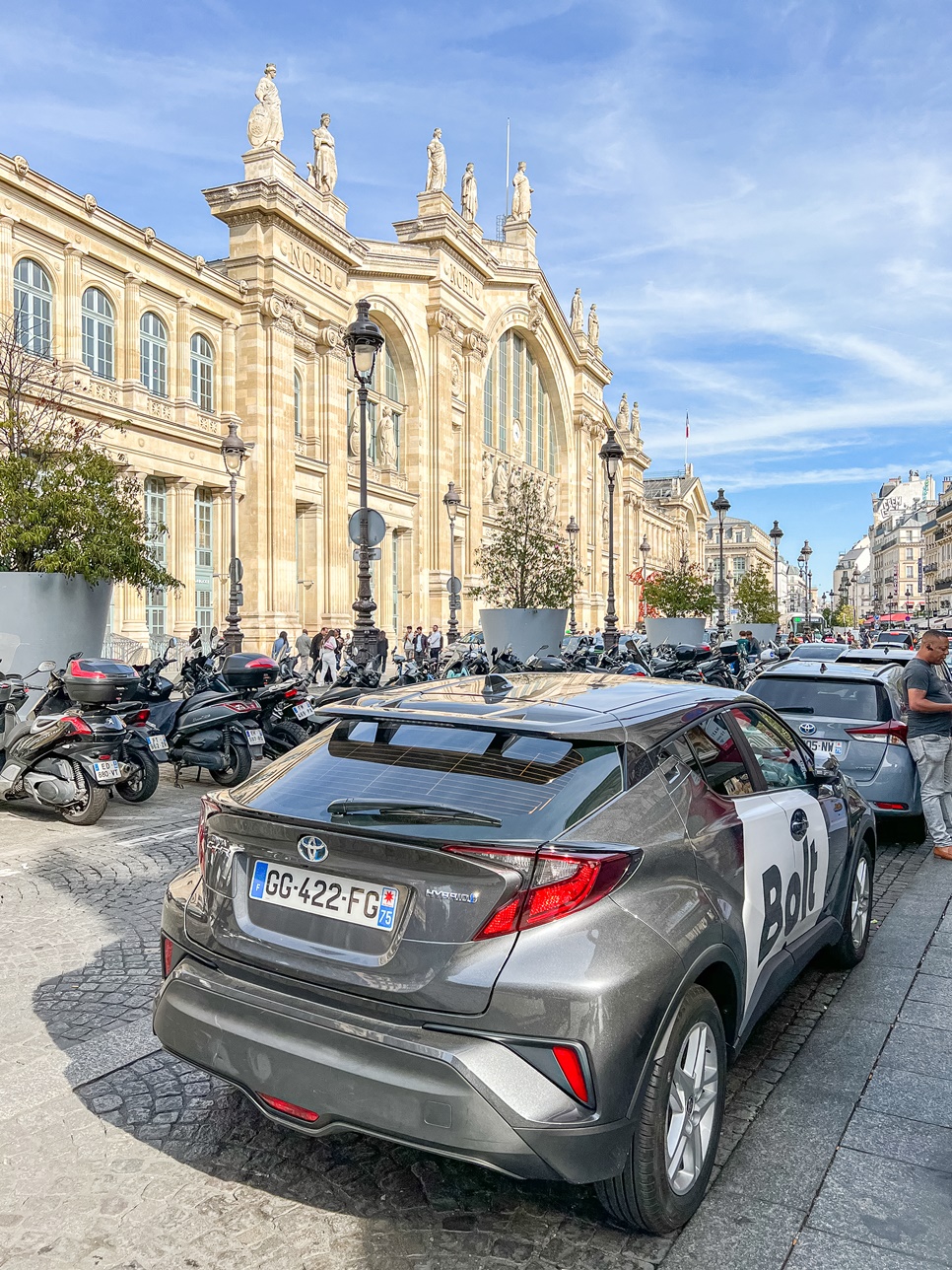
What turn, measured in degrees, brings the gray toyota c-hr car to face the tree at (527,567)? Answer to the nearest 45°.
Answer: approximately 45° to its left

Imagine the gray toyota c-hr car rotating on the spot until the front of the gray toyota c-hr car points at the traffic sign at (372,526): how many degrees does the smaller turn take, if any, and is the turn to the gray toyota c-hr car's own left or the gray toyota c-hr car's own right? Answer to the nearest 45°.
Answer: approximately 45° to the gray toyota c-hr car's own left

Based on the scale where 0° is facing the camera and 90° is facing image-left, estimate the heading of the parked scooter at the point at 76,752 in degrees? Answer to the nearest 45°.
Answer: approximately 135°

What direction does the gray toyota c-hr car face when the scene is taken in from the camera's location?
facing away from the viewer and to the right of the viewer

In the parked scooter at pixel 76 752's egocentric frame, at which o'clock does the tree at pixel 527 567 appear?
The tree is roughly at 3 o'clock from the parked scooter.

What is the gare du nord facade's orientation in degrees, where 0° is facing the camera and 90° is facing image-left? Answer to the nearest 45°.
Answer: approximately 315°

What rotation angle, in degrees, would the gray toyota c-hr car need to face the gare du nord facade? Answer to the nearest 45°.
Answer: approximately 45° to its left

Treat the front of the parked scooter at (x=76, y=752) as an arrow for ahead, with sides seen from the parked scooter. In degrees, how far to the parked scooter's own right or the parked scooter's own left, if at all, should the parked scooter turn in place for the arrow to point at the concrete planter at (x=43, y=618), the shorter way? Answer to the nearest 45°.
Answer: approximately 45° to the parked scooter's own right

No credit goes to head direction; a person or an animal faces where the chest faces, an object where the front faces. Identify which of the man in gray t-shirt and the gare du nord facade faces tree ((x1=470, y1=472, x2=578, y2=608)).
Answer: the gare du nord facade
